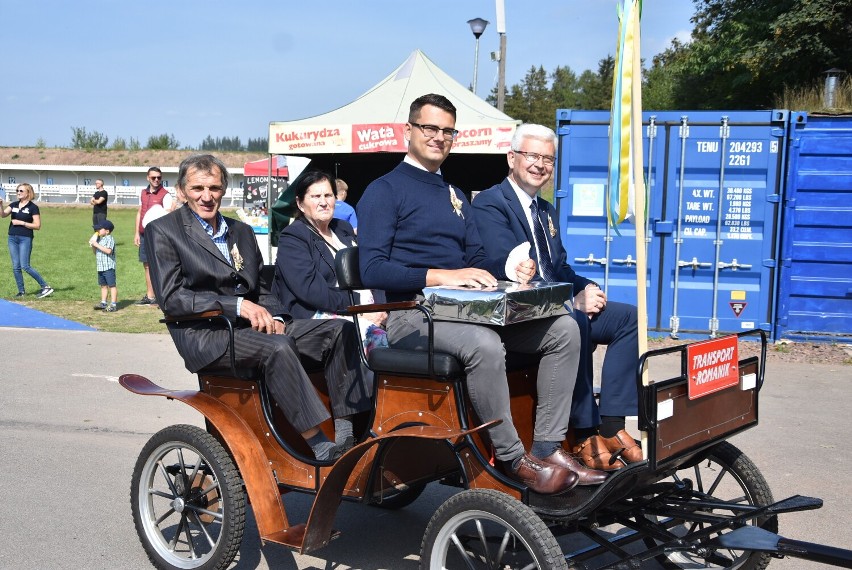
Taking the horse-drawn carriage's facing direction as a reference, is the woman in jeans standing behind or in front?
behind

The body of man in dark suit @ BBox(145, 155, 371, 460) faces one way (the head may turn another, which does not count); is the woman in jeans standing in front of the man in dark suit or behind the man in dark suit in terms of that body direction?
behind

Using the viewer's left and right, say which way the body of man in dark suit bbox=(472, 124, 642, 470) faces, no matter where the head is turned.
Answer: facing the viewer and to the right of the viewer

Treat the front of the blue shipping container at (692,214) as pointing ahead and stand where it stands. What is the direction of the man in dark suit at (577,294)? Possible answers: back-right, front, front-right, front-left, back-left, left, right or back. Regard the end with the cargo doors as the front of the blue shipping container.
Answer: front

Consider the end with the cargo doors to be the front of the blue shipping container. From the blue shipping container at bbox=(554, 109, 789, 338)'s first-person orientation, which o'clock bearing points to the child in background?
The child in background is roughly at 3 o'clock from the blue shipping container.

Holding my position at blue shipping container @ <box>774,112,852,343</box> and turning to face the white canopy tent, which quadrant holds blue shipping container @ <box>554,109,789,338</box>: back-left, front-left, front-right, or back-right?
front-left

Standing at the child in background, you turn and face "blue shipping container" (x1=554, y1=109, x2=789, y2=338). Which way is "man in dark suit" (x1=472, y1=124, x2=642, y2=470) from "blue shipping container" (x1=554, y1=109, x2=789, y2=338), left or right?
right

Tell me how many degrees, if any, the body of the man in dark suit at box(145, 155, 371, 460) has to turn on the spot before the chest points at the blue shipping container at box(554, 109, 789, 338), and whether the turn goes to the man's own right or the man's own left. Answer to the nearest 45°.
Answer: approximately 90° to the man's own left

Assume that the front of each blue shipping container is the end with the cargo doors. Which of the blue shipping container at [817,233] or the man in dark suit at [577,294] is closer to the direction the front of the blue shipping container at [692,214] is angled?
the man in dark suit

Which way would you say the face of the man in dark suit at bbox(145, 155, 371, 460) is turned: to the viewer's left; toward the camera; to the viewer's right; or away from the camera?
toward the camera

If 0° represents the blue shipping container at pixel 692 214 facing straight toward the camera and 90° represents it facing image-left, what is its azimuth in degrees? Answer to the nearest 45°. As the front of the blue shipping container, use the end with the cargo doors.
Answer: approximately 0°

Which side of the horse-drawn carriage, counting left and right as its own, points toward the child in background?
back

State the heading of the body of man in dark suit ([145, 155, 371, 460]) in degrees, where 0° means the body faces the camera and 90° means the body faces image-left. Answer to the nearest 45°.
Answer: approximately 315°

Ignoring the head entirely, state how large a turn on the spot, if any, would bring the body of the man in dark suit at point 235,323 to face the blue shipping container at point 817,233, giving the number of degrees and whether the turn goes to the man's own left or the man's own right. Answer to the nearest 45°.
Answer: approximately 90° to the man's own left

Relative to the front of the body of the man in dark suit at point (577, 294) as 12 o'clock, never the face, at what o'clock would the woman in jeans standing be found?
The woman in jeans standing is roughly at 6 o'clock from the man in dark suit.
